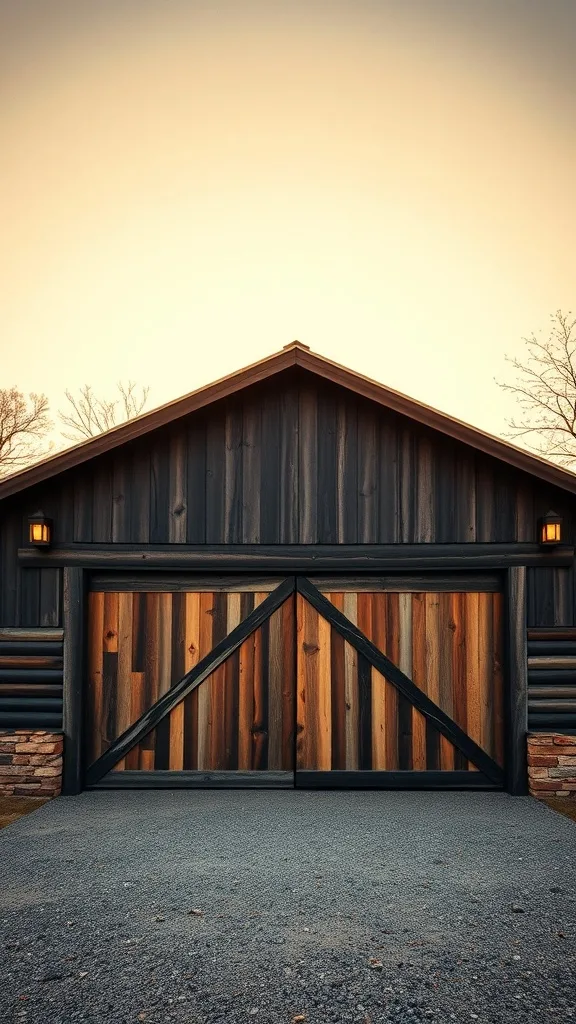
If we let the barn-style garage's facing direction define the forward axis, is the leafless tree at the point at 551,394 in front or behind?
behind

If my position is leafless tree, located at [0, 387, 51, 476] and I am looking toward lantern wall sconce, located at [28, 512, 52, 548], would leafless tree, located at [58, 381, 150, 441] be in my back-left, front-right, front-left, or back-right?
back-left

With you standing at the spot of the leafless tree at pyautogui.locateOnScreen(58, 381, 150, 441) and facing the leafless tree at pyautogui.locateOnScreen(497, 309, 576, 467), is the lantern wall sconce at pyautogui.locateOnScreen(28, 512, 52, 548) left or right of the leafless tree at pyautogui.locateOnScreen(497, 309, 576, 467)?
right

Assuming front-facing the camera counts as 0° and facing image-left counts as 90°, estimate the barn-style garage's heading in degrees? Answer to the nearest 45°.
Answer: approximately 0°

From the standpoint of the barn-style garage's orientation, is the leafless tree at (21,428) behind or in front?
behind

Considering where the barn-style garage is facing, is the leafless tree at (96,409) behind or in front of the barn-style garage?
behind
